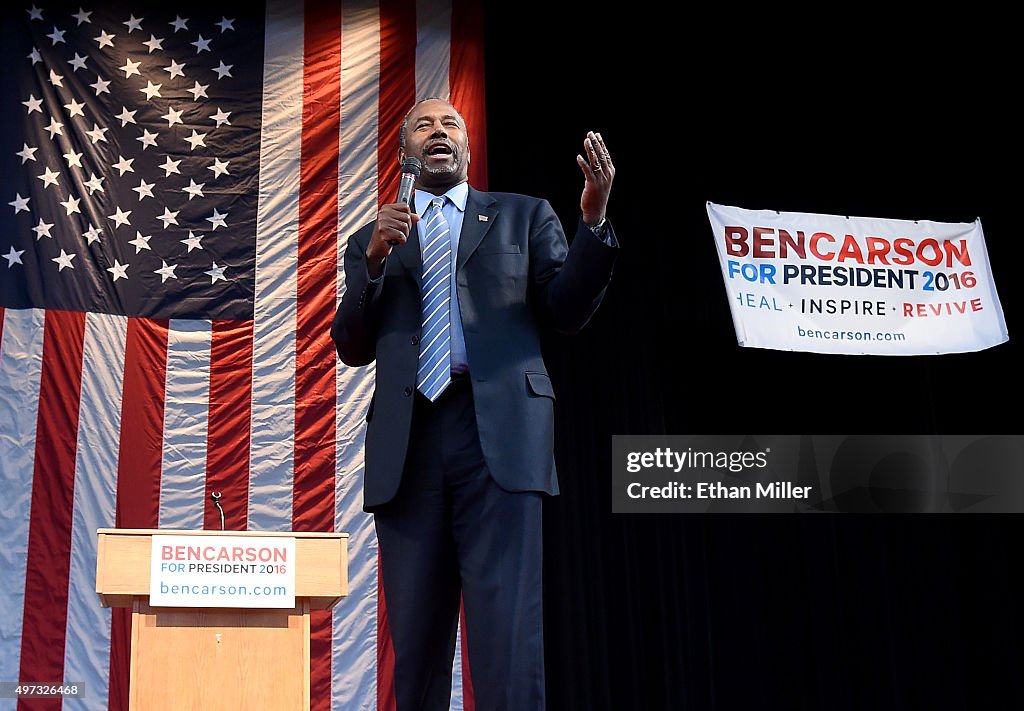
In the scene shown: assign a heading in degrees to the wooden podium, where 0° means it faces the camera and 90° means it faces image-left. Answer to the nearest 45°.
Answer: approximately 0°

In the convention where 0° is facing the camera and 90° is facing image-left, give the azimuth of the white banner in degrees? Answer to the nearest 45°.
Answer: approximately 0°

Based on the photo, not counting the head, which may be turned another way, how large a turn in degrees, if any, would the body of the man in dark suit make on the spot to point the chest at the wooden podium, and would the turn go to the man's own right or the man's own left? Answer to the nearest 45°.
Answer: approximately 135° to the man's own right

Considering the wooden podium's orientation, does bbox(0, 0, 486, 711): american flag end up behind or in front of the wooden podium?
behind

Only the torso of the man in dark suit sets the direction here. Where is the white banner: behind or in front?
behind

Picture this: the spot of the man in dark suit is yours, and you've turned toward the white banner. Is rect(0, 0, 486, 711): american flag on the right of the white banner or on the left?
left

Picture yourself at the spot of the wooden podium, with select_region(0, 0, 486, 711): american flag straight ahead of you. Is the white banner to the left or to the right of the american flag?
right

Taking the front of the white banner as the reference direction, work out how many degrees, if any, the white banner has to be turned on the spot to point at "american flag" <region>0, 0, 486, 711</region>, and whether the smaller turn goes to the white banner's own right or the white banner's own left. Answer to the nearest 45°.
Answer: approximately 45° to the white banner's own right

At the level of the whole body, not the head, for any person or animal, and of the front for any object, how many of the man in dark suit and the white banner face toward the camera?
2
